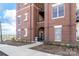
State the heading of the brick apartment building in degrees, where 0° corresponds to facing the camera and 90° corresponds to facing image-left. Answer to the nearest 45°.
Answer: approximately 45°
